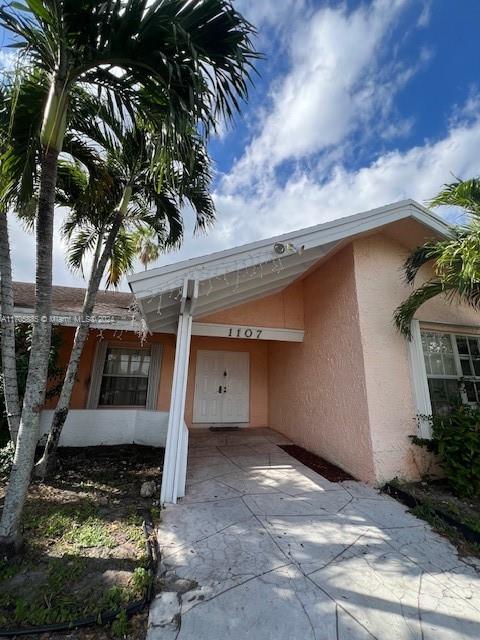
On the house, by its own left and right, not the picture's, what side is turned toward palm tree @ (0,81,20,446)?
right

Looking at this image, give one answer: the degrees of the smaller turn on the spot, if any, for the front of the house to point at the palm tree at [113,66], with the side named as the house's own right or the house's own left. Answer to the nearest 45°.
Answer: approximately 45° to the house's own right

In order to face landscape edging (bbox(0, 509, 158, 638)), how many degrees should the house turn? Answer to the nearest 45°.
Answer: approximately 45° to its right

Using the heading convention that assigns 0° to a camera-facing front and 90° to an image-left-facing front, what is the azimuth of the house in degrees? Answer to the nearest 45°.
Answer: approximately 0°
